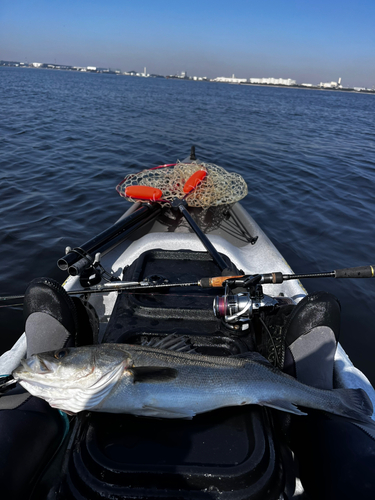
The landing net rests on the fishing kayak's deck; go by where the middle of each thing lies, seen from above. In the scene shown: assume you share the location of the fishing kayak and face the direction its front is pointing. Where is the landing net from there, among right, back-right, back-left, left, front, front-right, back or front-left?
front

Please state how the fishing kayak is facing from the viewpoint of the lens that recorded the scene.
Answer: facing away from the viewer
